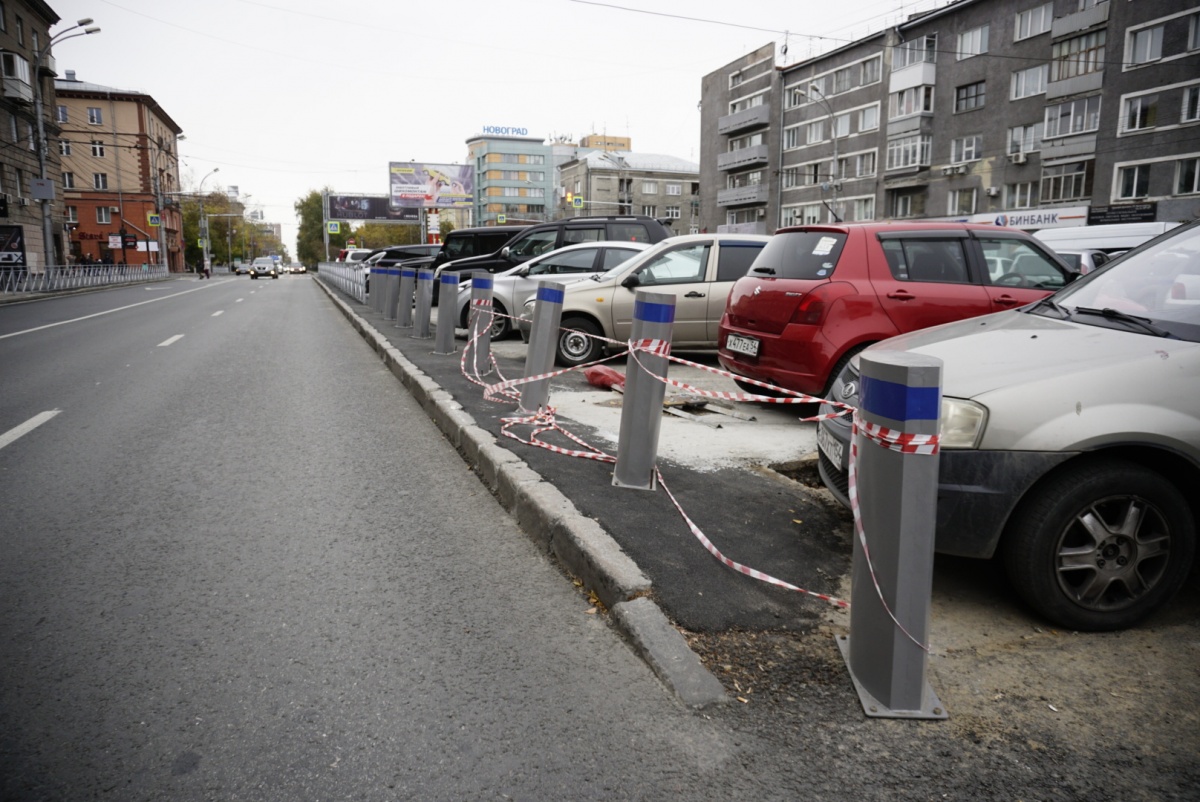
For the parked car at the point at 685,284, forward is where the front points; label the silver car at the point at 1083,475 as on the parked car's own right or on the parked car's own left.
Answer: on the parked car's own left

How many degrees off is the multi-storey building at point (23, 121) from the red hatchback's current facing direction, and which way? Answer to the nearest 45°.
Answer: approximately 90° to its left

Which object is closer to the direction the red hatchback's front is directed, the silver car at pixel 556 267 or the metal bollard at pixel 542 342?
the silver car

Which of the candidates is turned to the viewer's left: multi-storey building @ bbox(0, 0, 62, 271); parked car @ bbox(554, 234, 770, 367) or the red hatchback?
the parked car

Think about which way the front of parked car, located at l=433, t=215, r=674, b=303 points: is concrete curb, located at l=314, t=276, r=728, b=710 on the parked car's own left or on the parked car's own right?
on the parked car's own left

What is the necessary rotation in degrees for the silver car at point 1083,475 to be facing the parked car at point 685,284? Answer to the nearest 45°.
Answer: approximately 90° to its right

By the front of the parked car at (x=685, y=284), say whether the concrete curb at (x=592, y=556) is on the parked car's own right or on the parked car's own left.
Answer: on the parked car's own left

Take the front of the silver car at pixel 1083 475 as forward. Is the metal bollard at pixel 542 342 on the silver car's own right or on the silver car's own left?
on the silver car's own right

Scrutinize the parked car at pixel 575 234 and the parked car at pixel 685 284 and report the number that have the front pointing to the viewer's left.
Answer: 2

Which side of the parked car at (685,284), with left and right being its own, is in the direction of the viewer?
left

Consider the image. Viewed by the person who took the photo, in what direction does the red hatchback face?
facing away from the viewer and to the right of the viewer

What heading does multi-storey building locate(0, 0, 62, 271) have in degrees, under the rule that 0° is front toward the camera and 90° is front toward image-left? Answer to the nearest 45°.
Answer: approximately 315°

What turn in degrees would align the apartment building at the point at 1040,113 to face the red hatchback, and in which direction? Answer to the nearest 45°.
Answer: approximately 45° to its left

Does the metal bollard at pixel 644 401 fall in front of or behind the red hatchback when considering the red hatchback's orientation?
behind

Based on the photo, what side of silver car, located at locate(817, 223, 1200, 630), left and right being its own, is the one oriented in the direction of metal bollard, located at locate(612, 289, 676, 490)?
right

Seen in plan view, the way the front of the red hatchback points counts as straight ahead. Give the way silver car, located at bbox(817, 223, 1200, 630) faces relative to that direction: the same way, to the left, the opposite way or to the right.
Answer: the opposite way

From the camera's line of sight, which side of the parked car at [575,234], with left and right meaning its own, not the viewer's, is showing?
left

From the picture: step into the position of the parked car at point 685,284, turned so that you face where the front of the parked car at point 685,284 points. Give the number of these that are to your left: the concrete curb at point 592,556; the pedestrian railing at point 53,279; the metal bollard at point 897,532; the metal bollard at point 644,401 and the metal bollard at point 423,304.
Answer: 3

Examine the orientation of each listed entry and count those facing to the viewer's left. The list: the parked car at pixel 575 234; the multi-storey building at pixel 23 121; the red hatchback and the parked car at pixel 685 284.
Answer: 2
